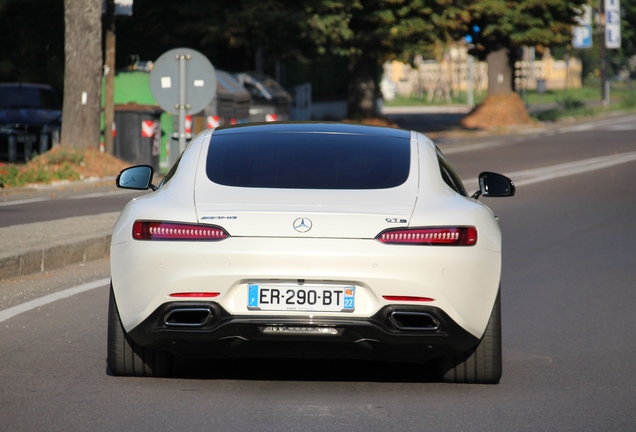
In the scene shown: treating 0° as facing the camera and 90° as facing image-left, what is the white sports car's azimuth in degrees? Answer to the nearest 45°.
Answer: approximately 180°

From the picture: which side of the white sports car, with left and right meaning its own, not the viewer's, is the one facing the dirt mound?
front

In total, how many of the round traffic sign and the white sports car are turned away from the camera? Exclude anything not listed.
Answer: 2

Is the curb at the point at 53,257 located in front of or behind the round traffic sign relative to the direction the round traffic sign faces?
behind

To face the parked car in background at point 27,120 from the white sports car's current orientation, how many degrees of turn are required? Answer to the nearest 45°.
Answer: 0° — it already faces it

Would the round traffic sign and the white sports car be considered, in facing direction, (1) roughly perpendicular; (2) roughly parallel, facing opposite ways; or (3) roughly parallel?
roughly parallel

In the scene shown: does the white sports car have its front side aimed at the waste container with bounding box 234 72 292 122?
yes

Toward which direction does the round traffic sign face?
away from the camera

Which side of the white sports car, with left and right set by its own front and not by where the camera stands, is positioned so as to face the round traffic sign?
front

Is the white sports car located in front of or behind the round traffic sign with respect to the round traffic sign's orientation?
behind

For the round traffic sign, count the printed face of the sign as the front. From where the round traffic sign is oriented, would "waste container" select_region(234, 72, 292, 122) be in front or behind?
in front

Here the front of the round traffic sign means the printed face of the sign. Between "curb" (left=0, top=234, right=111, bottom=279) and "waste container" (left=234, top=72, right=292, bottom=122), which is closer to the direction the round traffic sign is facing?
the waste container
